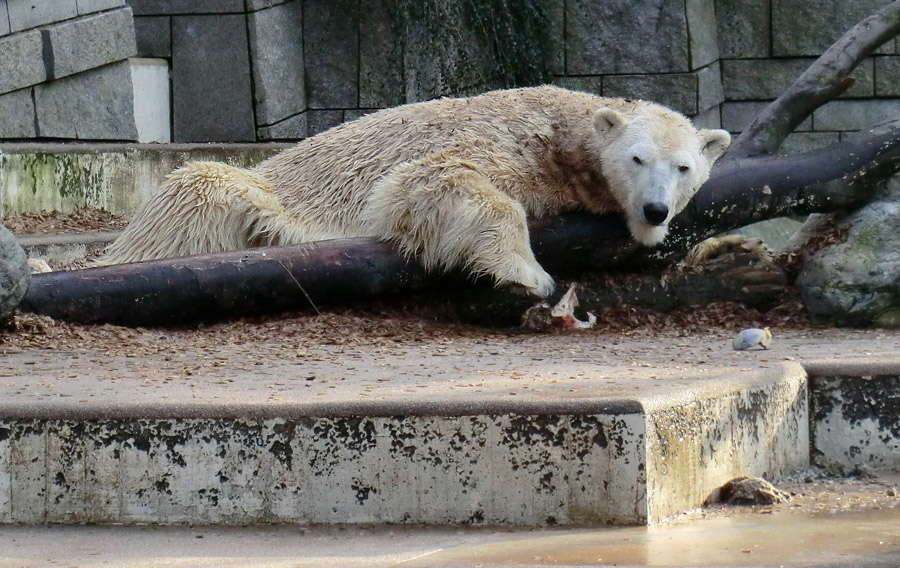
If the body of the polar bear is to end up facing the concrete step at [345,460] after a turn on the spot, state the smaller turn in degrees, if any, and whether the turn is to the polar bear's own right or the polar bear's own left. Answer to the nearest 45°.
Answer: approximately 90° to the polar bear's own right

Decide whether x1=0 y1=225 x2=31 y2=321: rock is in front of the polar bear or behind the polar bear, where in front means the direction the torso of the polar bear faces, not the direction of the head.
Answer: behind

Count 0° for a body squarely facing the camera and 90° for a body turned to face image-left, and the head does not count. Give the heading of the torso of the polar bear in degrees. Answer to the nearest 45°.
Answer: approximately 270°

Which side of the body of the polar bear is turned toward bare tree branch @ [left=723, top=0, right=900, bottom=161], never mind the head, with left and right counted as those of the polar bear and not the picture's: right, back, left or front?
front

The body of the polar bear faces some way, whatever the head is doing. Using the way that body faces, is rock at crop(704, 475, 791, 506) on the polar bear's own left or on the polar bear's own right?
on the polar bear's own right

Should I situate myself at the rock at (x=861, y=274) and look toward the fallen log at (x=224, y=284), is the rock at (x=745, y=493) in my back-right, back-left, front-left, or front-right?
front-left

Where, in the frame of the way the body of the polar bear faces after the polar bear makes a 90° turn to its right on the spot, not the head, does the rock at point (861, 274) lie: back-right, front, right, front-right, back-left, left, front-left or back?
left
